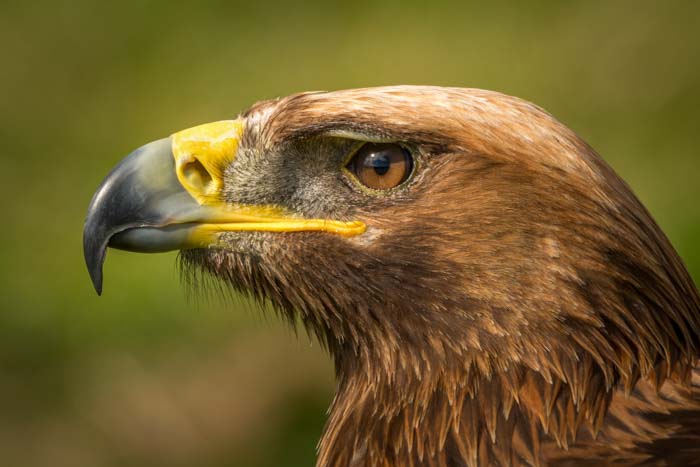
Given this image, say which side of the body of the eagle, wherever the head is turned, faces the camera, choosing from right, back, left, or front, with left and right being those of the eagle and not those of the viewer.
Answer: left
